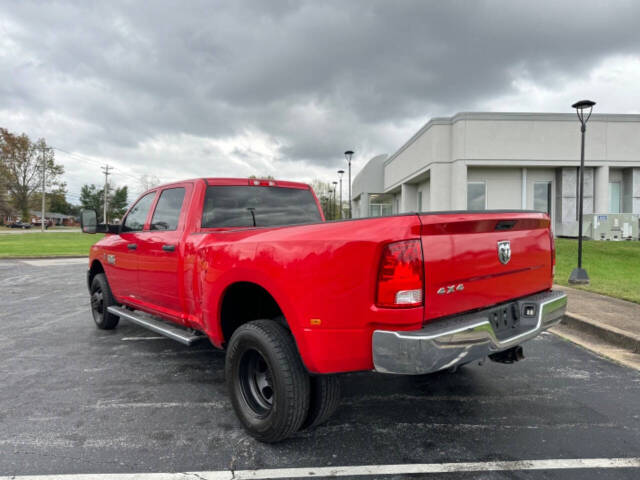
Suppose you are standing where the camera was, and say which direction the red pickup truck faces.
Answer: facing away from the viewer and to the left of the viewer

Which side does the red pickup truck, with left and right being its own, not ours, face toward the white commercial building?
right
